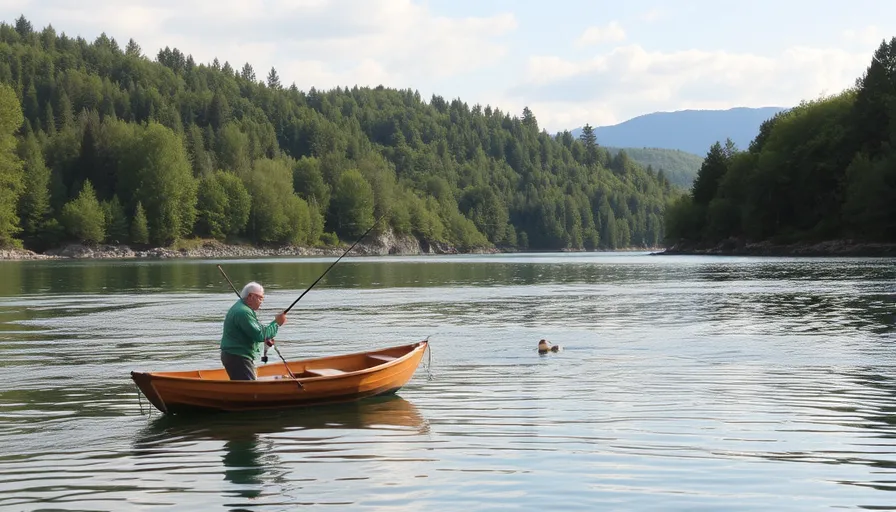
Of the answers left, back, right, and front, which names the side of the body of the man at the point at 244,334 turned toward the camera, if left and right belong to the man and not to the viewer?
right

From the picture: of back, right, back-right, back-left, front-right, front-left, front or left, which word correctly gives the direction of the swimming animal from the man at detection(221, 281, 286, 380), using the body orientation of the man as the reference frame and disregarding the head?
front-left
